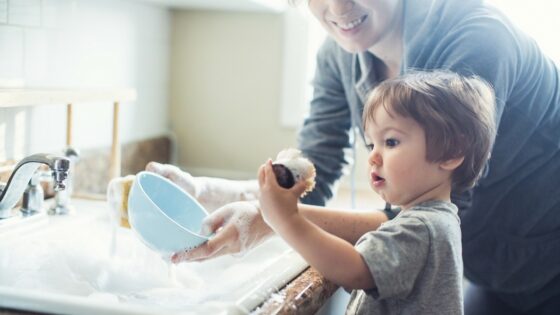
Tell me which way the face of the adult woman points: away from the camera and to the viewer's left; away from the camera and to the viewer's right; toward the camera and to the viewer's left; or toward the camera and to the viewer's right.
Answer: toward the camera and to the viewer's left

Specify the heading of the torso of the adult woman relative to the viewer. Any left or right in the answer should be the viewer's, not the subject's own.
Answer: facing the viewer and to the left of the viewer
